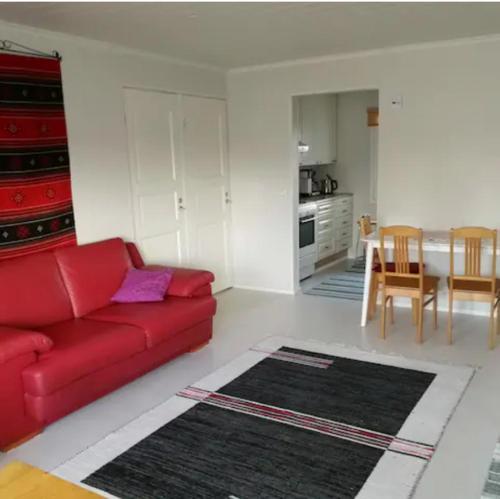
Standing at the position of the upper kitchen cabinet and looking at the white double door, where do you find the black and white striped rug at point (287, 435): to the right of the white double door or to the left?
left

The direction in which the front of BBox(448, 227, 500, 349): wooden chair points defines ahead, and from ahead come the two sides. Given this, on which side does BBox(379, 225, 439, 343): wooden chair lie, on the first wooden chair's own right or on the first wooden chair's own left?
on the first wooden chair's own left

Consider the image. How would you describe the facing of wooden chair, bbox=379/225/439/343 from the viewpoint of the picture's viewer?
facing away from the viewer and to the right of the viewer

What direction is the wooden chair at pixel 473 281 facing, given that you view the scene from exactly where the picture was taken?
facing away from the viewer

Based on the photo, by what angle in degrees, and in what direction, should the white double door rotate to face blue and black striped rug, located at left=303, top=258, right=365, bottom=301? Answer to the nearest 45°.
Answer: approximately 45° to its left

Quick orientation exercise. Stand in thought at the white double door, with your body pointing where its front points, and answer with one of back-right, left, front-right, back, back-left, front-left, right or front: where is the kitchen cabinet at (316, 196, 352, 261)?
left

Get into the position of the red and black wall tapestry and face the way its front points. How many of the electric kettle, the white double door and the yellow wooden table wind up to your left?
2

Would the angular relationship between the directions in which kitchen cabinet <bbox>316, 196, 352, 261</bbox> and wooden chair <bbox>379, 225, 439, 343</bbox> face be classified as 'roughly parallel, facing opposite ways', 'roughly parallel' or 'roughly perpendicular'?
roughly perpendicular

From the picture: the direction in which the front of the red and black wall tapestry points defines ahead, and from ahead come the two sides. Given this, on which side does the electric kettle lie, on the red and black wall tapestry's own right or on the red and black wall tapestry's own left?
on the red and black wall tapestry's own left

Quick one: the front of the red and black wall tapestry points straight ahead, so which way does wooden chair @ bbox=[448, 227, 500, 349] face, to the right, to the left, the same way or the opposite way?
to the left

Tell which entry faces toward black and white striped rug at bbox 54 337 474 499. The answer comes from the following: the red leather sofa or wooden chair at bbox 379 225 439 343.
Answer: the red leather sofa

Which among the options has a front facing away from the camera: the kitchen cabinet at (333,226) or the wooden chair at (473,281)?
the wooden chair

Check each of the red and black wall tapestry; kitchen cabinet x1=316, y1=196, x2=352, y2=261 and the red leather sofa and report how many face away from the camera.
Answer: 0

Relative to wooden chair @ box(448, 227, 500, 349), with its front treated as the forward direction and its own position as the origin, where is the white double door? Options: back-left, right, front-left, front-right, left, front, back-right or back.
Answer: left

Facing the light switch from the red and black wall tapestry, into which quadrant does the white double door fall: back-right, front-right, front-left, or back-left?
front-left

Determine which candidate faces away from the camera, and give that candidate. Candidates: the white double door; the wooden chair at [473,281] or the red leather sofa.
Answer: the wooden chair

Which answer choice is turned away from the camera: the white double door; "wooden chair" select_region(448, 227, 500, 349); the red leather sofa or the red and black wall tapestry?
the wooden chair

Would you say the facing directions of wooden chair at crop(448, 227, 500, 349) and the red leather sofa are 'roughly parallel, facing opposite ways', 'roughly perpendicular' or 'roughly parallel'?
roughly perpendicular

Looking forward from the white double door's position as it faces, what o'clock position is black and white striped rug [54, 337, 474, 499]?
The black and white striped rug is roughly at 1 o'clock from the white double door.

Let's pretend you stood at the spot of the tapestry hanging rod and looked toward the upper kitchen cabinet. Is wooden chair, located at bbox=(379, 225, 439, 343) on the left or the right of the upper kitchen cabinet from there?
right

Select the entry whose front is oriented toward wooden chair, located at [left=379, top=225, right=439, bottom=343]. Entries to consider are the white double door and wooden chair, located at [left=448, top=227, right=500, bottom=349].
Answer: the white double door

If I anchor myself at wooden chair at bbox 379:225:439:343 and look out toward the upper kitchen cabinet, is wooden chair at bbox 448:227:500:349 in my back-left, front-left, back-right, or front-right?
back-right
